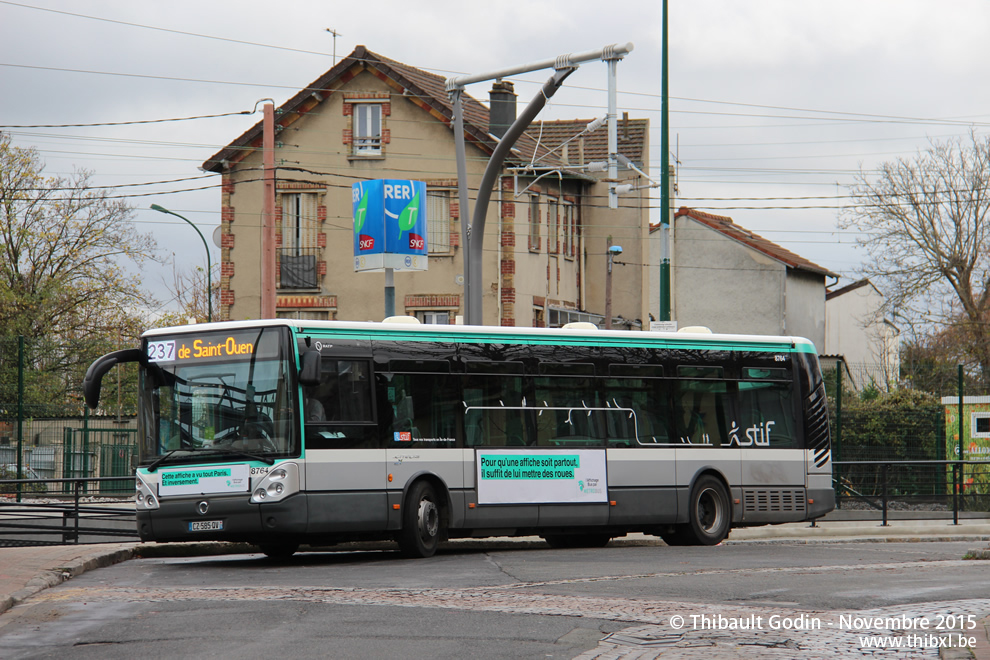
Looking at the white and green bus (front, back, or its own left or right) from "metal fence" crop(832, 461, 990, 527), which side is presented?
back

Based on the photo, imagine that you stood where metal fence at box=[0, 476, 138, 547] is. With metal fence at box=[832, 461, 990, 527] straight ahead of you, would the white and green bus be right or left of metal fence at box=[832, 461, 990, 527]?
right

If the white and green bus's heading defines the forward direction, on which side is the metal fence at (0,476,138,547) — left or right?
on its right

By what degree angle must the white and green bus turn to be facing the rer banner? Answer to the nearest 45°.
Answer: approximately 135° to its right

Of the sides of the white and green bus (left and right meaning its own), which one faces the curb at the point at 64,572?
front

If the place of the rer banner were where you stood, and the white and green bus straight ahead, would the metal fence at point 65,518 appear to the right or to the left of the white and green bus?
right

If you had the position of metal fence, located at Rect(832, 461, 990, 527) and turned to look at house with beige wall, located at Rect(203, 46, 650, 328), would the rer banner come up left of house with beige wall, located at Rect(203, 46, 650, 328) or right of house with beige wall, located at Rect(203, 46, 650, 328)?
left

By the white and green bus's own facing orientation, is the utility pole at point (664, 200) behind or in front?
behind

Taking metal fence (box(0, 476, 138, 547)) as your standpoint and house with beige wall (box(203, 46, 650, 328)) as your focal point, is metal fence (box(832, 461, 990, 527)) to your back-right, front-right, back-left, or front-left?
front-right

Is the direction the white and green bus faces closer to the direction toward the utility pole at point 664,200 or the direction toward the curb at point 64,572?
the curb

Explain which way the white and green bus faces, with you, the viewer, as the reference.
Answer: facing the viewer and to the left of the viewer
